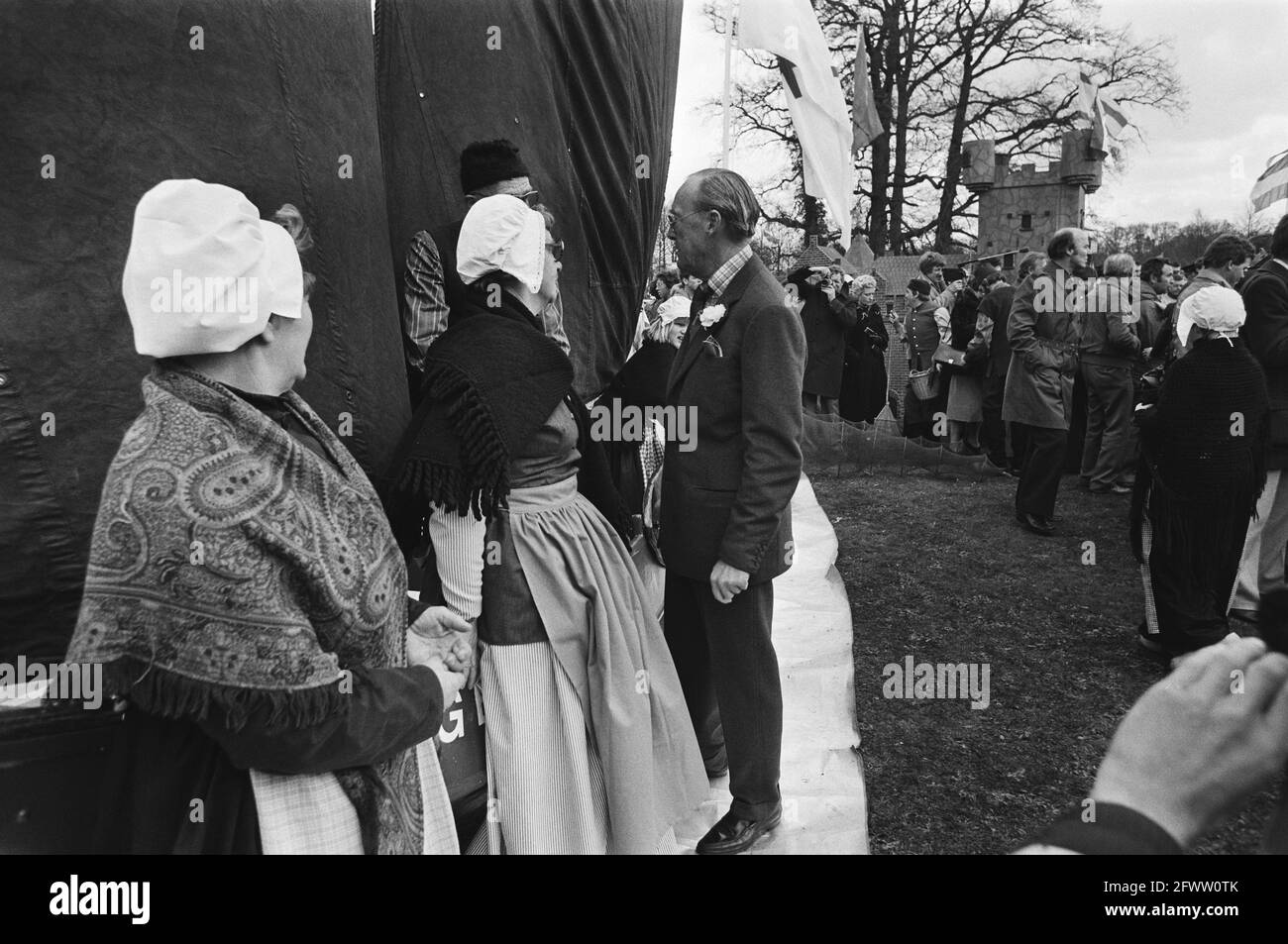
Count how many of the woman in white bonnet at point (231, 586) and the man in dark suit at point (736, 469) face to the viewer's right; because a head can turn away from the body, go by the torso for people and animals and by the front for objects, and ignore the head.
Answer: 1

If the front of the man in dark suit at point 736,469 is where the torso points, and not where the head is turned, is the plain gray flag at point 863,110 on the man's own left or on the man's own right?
on the man's own right

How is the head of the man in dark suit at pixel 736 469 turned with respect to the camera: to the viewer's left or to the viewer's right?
to the viewer's left

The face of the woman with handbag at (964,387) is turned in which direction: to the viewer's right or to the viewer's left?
to the viewer's left

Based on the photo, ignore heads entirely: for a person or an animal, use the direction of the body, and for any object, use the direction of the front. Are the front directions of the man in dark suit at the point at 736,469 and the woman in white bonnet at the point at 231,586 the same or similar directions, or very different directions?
very different directions

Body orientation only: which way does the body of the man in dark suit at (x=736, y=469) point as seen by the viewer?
to the viewer's left

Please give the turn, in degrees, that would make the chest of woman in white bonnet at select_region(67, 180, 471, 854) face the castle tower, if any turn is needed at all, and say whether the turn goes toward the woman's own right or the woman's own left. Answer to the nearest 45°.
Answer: approximately 45° to the woman's own left

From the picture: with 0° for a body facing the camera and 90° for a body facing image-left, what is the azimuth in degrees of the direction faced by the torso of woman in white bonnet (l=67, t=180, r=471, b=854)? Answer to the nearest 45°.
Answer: approximately 270°

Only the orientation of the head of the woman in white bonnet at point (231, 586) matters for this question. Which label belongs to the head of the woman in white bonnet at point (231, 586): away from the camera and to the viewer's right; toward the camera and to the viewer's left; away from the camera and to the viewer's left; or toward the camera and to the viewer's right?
away from the camera and to the viewer's right
